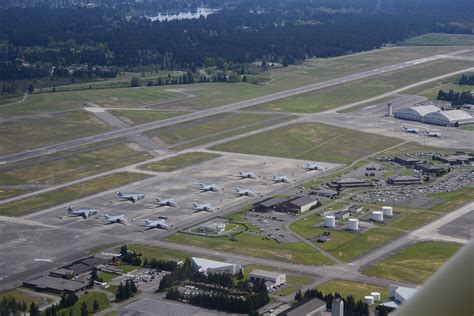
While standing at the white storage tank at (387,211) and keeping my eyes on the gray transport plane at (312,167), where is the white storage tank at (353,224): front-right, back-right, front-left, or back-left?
back-left

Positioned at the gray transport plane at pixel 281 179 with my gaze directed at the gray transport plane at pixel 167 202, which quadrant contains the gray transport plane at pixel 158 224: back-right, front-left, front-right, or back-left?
front-left

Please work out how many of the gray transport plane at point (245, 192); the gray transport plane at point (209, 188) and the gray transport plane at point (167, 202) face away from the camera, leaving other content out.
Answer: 0

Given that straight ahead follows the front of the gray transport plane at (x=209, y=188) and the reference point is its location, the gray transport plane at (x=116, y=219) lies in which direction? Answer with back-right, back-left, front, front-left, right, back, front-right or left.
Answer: right

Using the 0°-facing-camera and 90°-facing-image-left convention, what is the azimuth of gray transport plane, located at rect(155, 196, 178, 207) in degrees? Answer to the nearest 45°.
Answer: approximately 315°

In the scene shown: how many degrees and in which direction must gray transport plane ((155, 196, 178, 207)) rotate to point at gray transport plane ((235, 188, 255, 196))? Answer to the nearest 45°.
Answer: approximately 45° to its left

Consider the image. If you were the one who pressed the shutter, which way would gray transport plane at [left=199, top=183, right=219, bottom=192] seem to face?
facing the viewer and to the right of the viewer

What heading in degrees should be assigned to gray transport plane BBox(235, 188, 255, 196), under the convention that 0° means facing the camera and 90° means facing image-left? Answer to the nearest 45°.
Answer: approximately 315°
